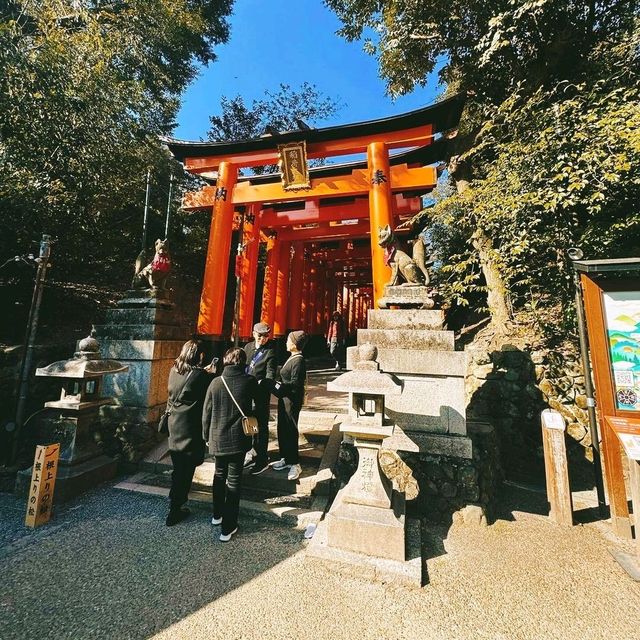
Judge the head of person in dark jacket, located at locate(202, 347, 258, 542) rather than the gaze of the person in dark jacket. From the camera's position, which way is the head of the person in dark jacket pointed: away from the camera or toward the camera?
away from the camera

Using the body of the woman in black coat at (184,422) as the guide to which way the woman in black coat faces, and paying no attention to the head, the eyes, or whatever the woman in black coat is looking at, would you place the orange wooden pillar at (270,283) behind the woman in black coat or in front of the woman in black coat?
in front

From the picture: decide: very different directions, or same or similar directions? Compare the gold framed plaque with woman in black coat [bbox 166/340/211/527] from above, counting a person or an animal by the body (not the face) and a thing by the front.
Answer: very different directions

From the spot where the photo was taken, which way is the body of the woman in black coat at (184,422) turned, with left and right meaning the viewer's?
facing away from the viewer and to the right of the viewer

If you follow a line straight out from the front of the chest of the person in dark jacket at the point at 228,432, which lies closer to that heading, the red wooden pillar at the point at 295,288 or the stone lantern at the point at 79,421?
the red wooden pillar

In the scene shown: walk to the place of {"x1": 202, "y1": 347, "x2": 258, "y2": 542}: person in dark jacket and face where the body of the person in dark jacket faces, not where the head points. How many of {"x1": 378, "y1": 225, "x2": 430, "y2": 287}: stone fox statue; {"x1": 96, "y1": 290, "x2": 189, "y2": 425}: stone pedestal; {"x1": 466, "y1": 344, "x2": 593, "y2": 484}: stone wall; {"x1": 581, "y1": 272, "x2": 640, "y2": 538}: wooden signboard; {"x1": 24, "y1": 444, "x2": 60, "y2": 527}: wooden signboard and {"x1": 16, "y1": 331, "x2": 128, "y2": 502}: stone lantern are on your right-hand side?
3

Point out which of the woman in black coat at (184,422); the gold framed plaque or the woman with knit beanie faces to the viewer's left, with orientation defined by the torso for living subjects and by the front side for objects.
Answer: the woman with knit beanie

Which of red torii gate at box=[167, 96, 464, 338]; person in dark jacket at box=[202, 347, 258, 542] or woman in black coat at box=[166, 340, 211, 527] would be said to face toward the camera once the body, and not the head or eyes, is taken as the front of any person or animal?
the red torii gate

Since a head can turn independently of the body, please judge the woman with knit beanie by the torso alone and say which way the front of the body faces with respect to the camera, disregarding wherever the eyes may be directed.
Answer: to the viewer's left

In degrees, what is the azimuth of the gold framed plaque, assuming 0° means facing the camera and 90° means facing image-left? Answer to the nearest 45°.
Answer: approximately 0°

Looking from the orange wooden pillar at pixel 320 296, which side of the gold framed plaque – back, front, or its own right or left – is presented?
back

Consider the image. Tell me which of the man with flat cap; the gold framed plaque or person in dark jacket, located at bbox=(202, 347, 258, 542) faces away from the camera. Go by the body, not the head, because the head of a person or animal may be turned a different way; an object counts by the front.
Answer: the person in dark jacket

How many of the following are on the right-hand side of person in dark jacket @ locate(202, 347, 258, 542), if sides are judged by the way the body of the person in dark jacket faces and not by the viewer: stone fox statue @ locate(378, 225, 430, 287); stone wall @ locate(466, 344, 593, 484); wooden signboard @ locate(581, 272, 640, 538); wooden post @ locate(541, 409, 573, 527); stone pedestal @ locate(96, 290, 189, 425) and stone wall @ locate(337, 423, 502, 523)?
5

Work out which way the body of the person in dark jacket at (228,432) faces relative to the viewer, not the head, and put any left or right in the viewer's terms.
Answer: facing away from the viewer

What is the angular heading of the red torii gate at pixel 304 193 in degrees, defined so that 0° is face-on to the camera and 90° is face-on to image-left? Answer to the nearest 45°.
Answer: approximately 0°

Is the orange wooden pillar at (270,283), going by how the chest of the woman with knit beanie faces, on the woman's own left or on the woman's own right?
on the woman's own right
